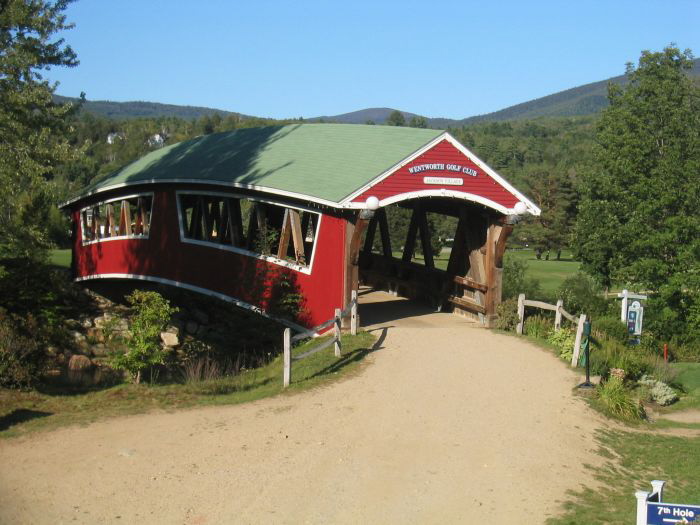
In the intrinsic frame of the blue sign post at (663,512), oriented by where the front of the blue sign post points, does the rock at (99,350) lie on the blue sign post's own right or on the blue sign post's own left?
on the blue sign post's own right

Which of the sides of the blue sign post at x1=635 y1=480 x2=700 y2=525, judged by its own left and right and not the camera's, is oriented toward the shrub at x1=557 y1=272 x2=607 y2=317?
back

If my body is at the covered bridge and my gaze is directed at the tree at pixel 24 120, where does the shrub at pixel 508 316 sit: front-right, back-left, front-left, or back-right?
back-left

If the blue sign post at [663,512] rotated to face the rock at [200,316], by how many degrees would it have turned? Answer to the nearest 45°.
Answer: approximately 135° to its right

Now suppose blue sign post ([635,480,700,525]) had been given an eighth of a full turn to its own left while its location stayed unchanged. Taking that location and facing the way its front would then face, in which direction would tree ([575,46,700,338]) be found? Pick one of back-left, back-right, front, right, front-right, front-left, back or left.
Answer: back-left

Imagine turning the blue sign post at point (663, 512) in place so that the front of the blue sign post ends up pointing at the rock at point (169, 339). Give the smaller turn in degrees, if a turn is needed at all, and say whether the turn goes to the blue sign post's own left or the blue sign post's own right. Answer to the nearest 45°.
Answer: approximately 135° to the blue sign post's own right

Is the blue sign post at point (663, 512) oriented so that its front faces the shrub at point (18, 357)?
no

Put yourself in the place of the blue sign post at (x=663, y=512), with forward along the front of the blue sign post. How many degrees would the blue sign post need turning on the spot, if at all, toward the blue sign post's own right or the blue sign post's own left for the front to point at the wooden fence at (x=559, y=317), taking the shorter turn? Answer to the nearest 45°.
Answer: approximately 180°

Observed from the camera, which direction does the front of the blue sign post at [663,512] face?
facing the viewer

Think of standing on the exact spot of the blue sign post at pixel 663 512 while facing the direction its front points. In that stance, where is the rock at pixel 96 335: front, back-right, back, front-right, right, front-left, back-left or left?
back-right

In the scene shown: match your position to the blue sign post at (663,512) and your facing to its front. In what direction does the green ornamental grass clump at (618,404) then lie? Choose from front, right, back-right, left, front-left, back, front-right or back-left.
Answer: back

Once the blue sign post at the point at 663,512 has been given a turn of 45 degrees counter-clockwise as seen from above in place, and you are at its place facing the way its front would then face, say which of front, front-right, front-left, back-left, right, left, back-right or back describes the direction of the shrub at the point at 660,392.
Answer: back-left

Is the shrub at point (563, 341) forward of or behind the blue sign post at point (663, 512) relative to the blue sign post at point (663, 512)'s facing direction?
behind

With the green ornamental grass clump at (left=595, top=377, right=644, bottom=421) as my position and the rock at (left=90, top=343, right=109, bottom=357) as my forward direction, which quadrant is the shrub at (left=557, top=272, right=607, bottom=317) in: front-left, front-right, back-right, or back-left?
front-right

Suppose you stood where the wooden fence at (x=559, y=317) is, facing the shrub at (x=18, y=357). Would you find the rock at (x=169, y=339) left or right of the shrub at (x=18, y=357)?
right

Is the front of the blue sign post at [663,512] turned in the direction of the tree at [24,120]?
no

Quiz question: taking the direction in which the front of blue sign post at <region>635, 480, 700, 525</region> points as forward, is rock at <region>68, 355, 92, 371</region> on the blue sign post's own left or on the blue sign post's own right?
on the blue sign post's own right

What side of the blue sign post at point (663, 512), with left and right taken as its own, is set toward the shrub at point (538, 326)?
back
